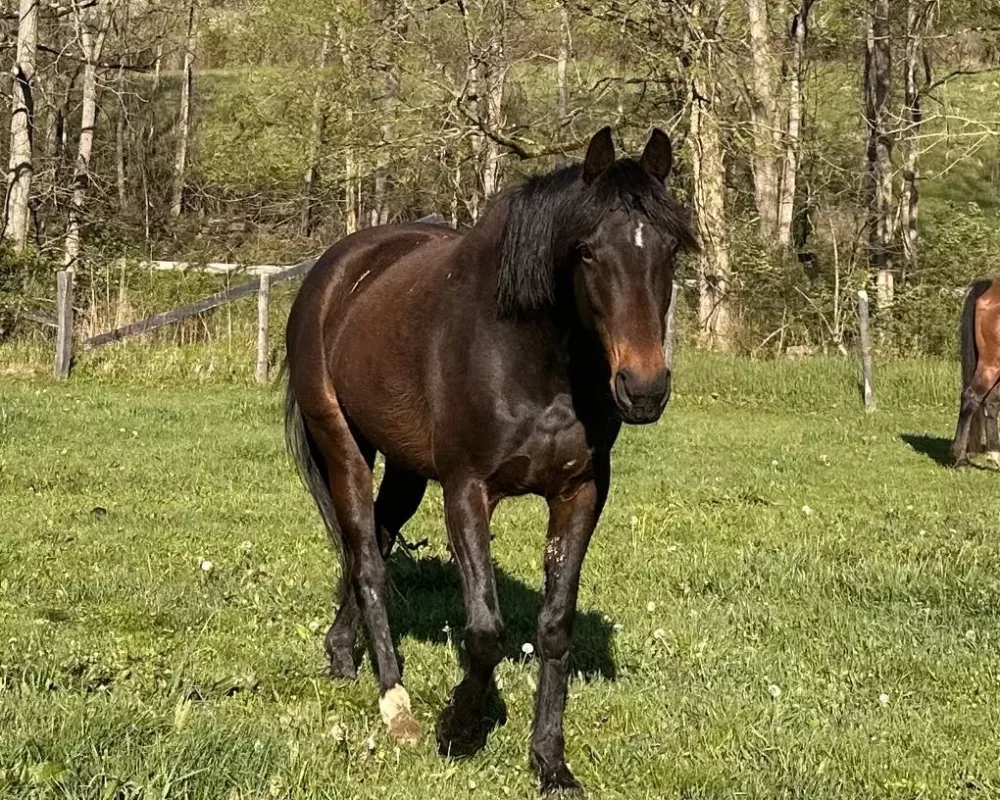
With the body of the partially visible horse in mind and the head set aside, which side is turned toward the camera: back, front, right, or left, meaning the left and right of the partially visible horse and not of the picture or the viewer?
right

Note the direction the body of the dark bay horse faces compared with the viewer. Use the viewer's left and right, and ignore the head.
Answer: facing the viewer and to the right of the viewer

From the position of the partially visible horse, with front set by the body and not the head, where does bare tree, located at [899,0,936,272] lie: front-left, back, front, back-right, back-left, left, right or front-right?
left

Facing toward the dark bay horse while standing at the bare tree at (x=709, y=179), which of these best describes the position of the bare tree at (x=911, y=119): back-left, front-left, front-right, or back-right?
back-left

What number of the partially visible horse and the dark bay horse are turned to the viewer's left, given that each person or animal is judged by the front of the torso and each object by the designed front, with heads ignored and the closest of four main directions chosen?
0

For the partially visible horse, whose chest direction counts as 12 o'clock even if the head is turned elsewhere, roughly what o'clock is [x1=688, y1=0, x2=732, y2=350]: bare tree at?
The bare tree is roughly at 8 o'clock from the partially visible horse.

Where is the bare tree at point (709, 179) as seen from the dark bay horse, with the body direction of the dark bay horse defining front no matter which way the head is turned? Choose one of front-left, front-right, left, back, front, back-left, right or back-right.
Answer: back-left
